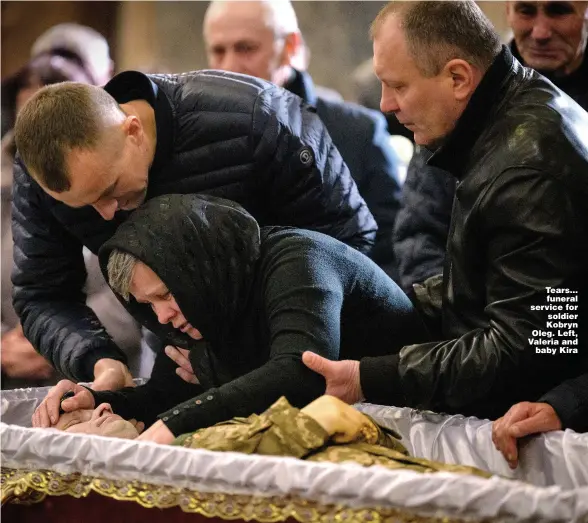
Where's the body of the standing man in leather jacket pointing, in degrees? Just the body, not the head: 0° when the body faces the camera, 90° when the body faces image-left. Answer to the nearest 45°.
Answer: approximately 90°

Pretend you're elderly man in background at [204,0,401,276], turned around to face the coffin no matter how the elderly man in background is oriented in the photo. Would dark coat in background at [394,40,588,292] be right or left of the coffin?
left

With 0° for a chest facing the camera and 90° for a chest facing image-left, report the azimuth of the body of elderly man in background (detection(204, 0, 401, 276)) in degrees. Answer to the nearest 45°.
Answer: approximately 45°

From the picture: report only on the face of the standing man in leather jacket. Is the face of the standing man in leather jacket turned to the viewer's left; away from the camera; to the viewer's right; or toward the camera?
to the viewer's left

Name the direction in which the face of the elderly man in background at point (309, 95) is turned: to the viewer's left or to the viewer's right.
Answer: to the viewer's left

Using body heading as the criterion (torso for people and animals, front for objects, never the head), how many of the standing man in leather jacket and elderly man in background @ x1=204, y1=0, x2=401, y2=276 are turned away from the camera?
0

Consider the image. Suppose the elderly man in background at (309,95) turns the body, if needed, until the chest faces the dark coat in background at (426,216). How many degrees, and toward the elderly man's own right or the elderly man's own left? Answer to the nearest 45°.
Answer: approximately 90° to the elderly man's own left
